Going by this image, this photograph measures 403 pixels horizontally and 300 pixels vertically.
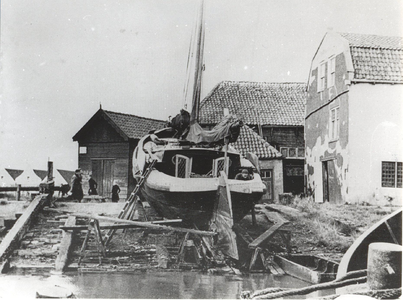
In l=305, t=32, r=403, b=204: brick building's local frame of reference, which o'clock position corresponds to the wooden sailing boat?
The wooden sailing boat is roughly at 1 o'clock from the brick building.

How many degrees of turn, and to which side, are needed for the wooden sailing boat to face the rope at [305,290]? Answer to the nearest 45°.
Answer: approximately 180°

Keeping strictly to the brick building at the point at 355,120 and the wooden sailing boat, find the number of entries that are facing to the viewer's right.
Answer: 0

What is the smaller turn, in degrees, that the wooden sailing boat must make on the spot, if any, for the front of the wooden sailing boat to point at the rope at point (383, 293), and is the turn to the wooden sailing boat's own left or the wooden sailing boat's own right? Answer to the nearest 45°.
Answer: approximately 180°

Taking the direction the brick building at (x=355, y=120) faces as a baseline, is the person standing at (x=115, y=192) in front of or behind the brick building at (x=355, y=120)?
in front

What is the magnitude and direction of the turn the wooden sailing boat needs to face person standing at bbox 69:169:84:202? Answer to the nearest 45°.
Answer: approximately 45° to its left

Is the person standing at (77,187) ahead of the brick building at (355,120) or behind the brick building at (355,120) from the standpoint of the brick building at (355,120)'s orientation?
ahead

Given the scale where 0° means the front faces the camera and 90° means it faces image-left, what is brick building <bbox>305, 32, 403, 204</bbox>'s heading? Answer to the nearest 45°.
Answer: approximately 45°

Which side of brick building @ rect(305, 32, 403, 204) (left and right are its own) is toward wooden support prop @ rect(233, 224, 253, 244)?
front

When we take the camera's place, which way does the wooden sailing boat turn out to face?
facing away from the viewer and to the left of the viewer
